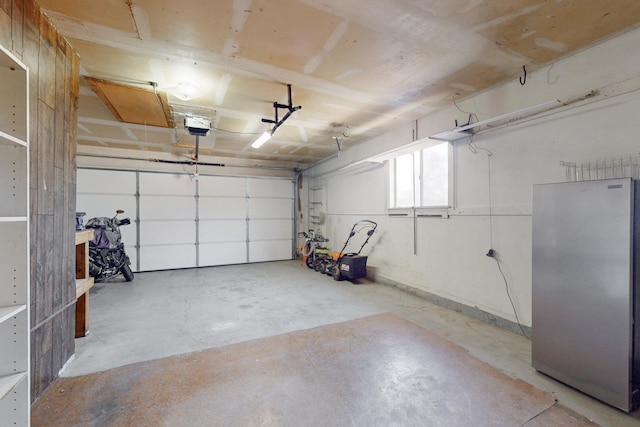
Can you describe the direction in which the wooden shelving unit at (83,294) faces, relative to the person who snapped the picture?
facing the viewer and to the right of the viewer

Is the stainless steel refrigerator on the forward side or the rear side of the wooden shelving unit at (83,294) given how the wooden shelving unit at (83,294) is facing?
on the forward side

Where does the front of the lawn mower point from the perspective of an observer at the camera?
facing away from the viewer and to the left of the viewer

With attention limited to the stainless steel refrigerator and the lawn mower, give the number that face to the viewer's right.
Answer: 0

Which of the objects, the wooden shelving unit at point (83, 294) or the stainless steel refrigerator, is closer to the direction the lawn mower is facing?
the wooden shelving unit

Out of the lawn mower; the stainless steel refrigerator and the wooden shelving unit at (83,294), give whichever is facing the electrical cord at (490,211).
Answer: the wooden shelving unit

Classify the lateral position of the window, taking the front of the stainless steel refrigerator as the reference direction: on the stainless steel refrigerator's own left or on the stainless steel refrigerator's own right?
on the stainless steel refrigerator's own right

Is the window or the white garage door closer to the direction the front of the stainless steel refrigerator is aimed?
the white garage door

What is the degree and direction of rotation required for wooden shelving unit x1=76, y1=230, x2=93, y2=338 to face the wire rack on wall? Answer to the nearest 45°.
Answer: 0° — it already faces it

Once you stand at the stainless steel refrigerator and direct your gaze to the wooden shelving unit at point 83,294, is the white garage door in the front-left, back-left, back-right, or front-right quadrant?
front-right

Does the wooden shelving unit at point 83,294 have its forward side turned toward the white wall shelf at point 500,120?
yes

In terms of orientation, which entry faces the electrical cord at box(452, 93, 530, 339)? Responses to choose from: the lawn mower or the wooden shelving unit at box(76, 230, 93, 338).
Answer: the wooden shelving unit

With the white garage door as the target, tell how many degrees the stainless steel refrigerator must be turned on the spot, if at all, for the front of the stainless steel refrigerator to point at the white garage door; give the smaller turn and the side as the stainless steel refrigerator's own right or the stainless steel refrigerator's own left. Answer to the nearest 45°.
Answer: approximately 45° to the stainless steel refrigerator's own right

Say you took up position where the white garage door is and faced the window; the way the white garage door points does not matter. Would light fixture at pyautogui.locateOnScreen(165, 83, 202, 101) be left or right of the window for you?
right
